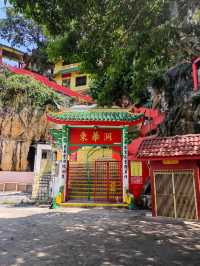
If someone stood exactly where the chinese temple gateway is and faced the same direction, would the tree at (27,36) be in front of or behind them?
behind

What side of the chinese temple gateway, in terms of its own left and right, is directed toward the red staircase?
back

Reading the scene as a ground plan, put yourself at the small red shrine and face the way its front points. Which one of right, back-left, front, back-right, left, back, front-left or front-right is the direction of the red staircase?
back-right

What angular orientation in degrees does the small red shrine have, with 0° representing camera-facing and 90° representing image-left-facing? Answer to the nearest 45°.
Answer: approximately 0°

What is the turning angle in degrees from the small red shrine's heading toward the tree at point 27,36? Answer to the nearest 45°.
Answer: approximately 135° to its right

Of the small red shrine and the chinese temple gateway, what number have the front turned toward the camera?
2
